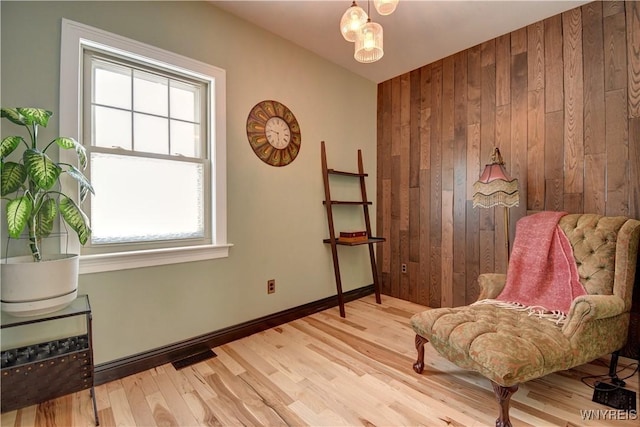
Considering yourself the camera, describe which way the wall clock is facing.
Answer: facing the viewer and to the right of the viewer

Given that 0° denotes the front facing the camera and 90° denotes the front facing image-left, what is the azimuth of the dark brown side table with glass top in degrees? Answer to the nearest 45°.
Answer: approximately 315°

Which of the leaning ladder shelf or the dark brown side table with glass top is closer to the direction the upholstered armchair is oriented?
the dark brown side table with glass top

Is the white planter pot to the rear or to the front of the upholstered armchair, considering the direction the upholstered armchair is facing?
to the front

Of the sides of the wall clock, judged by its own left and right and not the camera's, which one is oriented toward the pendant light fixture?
front

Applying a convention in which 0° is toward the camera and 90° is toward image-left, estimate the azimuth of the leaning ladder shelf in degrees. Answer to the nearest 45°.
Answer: approximately 315°
